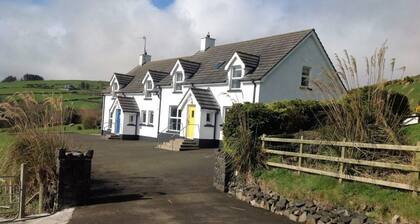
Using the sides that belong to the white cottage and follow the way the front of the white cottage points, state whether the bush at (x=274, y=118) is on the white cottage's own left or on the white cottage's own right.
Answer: on the white cottage's own left

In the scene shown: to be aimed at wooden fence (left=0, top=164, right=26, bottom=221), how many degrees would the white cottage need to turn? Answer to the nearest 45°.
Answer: approximately 45° to its left

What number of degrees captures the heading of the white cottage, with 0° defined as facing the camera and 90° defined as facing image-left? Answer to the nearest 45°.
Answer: approximately 45°

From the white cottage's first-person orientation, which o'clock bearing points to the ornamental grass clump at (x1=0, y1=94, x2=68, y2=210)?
The ornamental grass clump is roughly at 11 o'clock from the white cottage.
